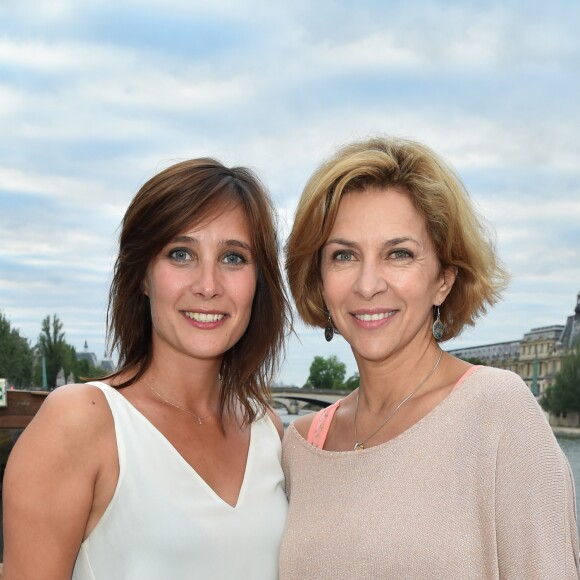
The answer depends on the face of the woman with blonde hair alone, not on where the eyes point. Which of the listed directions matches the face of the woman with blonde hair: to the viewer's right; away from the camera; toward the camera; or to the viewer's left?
toward the camera

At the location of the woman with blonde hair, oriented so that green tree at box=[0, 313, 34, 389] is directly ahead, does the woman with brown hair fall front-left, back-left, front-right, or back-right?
front-left

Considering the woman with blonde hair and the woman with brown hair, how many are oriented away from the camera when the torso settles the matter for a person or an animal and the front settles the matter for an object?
0

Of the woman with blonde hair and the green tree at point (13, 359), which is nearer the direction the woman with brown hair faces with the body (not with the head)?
the woman with blonde hair

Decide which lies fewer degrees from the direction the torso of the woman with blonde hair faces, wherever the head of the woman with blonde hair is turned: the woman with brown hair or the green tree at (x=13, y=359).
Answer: the woman with brown hair

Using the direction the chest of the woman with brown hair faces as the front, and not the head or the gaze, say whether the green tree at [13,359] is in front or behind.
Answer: behind

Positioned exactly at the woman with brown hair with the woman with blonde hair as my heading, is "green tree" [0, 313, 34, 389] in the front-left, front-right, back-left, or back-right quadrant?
back-left

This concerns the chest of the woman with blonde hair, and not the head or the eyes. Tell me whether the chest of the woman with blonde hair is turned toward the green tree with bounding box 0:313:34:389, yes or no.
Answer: no

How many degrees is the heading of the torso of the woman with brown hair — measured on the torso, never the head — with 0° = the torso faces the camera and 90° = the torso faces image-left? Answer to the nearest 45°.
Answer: approximately 315°

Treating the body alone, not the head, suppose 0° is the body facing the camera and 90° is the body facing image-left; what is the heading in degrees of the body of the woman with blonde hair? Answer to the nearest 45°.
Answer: approximately 45°

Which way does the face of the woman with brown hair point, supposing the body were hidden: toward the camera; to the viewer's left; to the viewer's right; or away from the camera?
toward the camera
